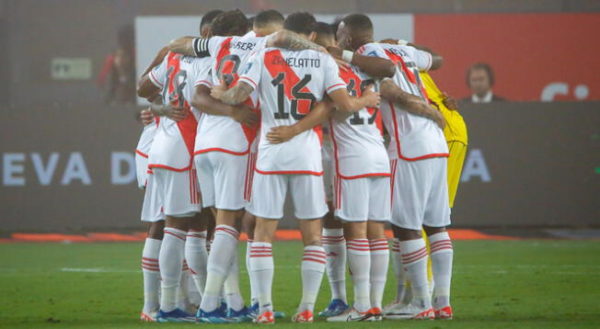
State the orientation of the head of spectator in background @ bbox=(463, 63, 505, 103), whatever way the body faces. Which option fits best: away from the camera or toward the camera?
toward the camera

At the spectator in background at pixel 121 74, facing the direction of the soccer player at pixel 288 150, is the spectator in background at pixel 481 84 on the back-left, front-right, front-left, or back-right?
front-left

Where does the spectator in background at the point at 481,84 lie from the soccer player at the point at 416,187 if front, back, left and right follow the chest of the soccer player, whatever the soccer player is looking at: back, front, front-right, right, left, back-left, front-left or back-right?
front-right

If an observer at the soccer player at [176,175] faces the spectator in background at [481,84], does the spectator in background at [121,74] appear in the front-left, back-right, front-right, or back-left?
front-left

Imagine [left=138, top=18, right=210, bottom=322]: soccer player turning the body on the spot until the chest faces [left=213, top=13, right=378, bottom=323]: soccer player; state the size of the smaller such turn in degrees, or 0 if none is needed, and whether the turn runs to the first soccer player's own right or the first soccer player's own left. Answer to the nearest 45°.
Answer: approximately 90° to the first soccer player's own right

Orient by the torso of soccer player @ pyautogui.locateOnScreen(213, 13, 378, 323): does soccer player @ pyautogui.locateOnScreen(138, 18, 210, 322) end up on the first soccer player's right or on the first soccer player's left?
on the first soccer player's left

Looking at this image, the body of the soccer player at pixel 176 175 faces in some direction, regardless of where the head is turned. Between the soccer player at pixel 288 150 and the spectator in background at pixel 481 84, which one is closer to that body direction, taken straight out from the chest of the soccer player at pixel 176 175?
the spectator in background

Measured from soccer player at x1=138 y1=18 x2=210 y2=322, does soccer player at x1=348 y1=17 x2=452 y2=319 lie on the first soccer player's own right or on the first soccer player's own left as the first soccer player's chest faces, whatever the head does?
on the first soccer player's own right

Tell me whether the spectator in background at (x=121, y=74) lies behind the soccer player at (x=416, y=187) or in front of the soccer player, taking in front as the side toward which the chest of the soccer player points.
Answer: in front

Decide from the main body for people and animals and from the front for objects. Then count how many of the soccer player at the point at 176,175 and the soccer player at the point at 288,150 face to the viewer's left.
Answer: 0

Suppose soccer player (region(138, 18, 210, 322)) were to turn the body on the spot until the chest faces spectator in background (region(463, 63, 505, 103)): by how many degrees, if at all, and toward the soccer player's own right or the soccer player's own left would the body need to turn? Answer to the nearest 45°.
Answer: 0° — they already face them

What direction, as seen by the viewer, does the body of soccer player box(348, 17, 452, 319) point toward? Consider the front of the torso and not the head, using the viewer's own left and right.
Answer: facing away from the viewer and to the left of the viewer

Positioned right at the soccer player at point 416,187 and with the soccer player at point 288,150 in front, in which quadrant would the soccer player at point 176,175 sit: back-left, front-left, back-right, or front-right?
front-right

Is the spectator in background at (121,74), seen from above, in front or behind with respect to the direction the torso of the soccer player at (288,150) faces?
in front

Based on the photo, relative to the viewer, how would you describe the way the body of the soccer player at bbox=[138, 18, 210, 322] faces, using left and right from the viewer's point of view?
facing away from the viewer and to the right of the viewer

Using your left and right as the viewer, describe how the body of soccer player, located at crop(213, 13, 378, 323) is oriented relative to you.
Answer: facing away from the viewer
